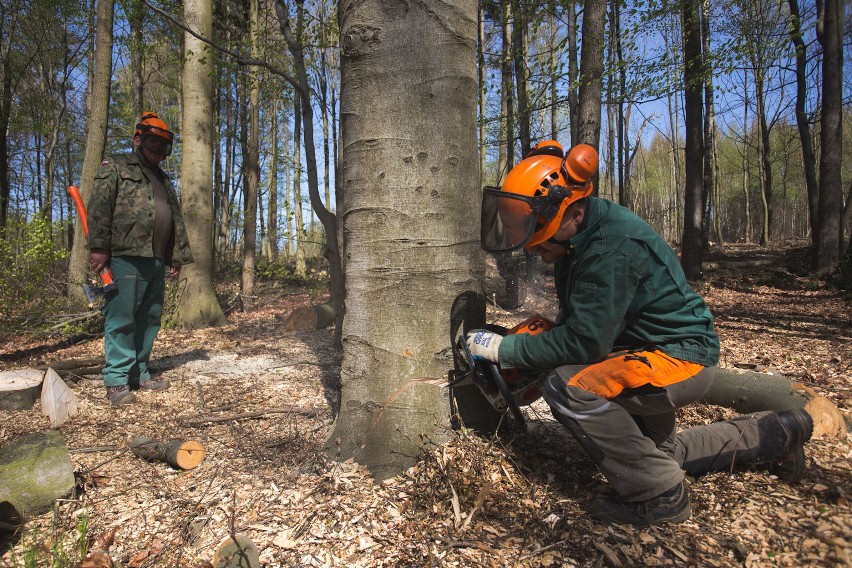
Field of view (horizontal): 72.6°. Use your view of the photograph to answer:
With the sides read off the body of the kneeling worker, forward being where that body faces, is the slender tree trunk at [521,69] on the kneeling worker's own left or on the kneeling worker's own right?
on the kneeling worker's own right

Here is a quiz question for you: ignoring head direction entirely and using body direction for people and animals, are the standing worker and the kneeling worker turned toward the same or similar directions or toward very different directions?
very different directions

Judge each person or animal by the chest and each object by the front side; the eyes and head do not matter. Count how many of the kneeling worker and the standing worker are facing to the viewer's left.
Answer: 1

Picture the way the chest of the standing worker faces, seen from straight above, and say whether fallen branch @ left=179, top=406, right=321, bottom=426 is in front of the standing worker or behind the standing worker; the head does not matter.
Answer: in front

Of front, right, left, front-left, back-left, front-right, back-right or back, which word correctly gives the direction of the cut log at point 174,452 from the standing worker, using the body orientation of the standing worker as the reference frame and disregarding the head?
front-right

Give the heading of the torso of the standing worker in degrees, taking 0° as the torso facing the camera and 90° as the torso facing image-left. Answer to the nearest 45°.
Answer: approximately 315°

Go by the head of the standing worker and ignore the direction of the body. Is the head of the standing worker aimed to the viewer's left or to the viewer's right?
to the viewer's right

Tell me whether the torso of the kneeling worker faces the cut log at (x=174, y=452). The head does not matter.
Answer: yes

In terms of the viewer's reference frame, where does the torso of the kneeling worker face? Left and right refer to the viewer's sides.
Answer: facing to the left of the viewer
